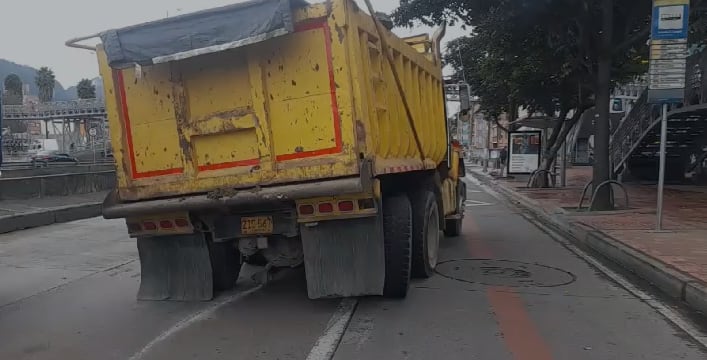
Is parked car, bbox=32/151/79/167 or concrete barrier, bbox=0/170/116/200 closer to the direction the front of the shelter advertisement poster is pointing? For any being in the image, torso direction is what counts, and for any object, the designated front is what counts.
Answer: the concrete barrier

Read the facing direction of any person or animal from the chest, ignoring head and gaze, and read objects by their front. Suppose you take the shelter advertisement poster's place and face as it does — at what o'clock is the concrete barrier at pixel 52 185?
The concrete barrier is roughly at 1 o'clock from the shelter advertisement poster.

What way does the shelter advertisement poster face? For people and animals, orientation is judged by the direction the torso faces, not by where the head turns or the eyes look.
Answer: toward the camera

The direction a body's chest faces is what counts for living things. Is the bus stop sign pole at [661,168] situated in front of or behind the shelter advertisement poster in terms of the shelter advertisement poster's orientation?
in front

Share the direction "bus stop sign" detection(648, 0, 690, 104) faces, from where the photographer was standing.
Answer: facing the viewer

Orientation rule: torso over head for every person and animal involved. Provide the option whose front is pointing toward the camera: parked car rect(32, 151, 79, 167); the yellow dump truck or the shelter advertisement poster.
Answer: the shelter advertisement poster

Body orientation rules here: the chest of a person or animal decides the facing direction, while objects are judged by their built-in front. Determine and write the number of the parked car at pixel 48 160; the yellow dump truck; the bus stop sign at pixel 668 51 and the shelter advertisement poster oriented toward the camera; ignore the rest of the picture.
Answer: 2

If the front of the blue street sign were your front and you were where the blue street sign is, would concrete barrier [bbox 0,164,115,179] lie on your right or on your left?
on your right

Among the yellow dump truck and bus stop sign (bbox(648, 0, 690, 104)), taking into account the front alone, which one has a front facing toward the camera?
the bus stop sign

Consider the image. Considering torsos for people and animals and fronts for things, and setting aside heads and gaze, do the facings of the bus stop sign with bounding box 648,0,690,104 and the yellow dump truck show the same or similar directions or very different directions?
very different directions

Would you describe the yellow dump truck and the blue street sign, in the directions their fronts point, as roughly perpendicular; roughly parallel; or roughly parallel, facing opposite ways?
roughly parallel, facing opposite ways
